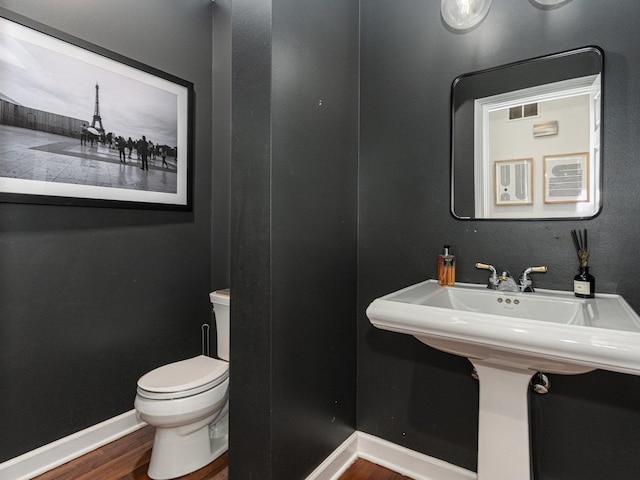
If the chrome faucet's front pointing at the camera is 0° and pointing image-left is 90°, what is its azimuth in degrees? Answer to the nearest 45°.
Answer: approximately 0°

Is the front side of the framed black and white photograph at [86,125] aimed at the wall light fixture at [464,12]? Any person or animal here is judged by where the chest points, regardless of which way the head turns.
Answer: yes

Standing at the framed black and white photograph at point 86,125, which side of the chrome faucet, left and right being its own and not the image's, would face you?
right

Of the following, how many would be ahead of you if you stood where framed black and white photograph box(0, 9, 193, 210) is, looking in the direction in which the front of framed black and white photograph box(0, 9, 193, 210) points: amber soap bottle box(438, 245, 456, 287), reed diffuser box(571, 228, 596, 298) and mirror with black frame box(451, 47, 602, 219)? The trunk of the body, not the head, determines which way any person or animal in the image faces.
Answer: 3

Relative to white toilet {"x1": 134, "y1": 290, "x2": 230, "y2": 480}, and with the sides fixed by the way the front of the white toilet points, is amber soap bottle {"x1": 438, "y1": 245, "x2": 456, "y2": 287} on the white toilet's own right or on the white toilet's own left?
on the white toilet's own left

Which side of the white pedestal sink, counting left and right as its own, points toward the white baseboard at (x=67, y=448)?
right
